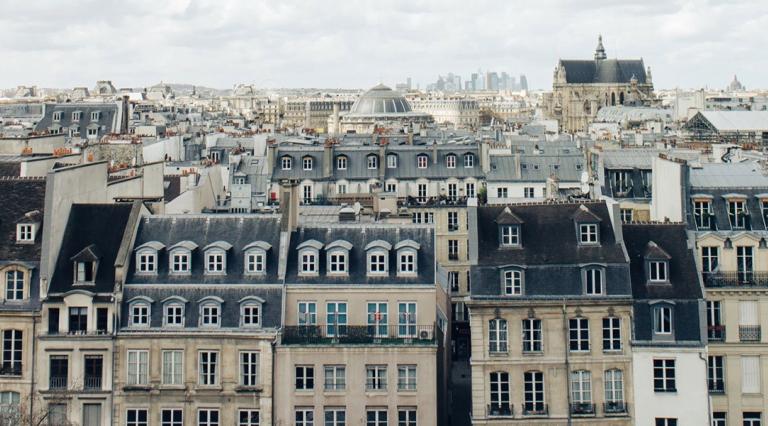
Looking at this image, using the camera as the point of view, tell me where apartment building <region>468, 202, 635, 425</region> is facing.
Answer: facing the viewer
